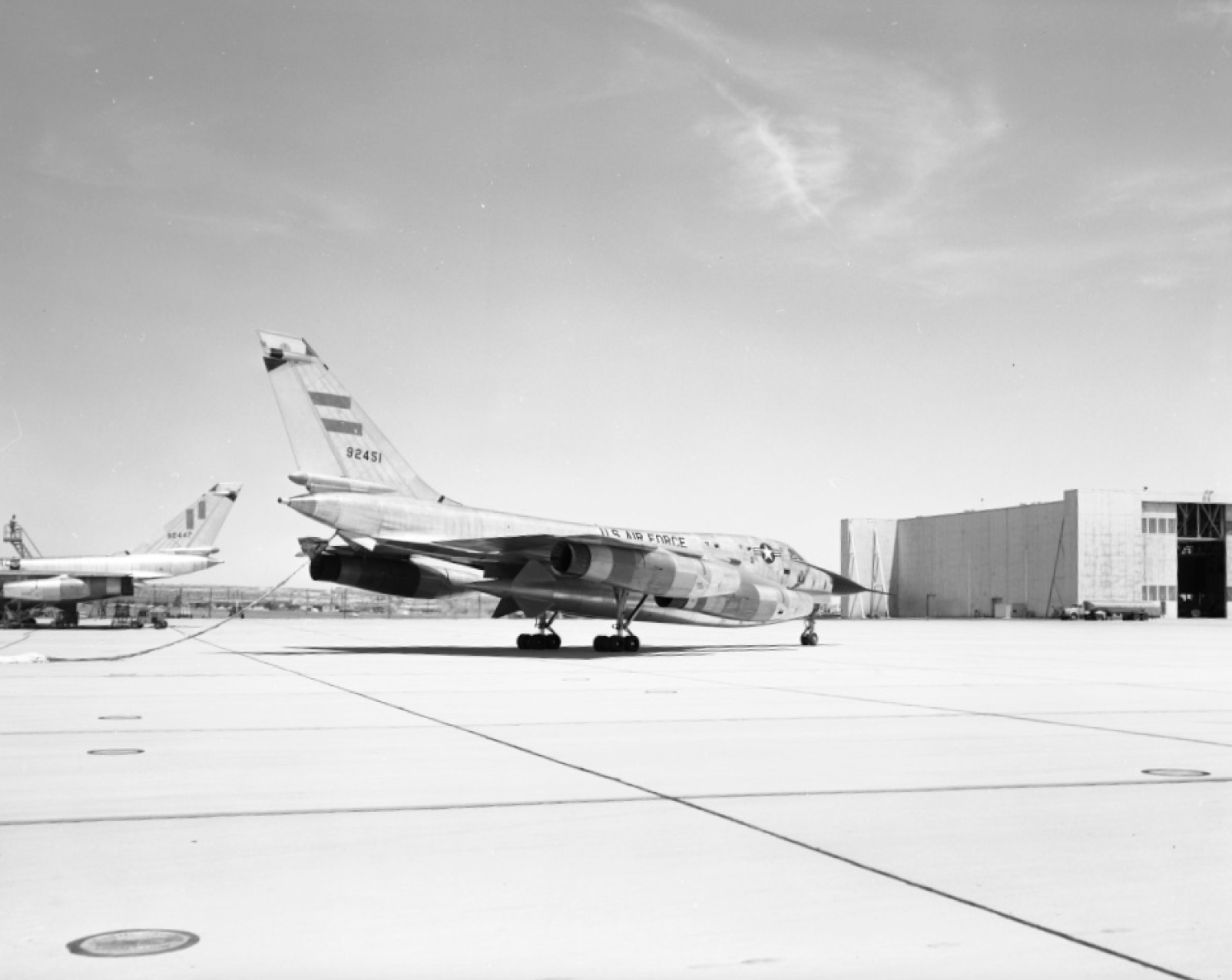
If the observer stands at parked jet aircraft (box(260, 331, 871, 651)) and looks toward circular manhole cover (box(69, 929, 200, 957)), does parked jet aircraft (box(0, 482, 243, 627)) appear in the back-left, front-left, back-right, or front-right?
back-right

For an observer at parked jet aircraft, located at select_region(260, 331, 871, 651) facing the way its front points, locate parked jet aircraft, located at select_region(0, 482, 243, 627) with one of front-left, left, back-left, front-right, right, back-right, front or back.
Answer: left

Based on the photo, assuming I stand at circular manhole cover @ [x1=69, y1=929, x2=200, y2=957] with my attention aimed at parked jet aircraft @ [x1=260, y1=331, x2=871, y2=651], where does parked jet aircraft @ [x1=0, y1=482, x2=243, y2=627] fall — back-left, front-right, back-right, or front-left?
front-left

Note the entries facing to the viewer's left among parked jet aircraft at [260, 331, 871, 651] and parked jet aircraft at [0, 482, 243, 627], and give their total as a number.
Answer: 1

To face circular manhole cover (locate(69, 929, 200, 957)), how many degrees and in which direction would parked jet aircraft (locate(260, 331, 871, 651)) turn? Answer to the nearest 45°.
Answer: approximately 135° to its right

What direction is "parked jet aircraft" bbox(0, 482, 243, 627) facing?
to the viewer's left

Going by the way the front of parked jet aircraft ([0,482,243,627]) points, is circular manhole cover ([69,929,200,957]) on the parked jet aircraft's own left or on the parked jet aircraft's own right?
on the parked jet aircraft's own left

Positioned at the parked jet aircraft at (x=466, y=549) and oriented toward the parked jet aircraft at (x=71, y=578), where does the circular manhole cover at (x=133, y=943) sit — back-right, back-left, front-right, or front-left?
back-left

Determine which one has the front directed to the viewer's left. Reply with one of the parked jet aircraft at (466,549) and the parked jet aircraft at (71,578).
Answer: the parked jet aircraft at (71,578)

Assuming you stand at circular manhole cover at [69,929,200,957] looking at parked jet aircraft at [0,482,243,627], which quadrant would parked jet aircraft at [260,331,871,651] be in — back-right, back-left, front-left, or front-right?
front-right

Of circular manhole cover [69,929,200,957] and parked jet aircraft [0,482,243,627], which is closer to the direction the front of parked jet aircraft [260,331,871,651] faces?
the parked jet aircraft

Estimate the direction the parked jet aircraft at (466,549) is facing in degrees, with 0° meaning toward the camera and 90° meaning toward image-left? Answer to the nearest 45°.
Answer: approximately 225°
